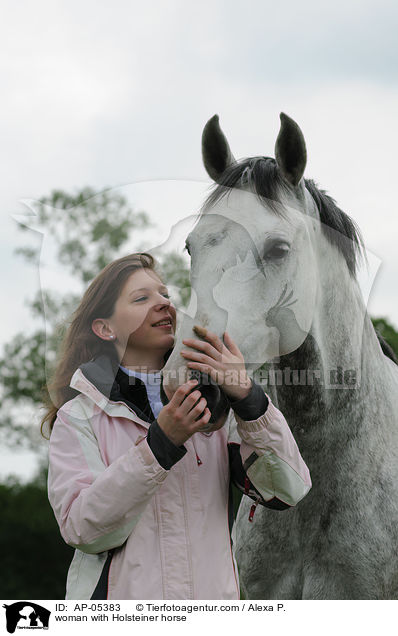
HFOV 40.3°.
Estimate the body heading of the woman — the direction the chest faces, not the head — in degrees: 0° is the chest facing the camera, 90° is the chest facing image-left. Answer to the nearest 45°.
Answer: approximately 315°

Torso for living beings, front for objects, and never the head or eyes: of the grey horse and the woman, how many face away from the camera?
0

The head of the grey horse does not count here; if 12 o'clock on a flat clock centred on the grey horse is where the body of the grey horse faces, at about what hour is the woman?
The woman is roughly at 12 o'clock from the grey horse.

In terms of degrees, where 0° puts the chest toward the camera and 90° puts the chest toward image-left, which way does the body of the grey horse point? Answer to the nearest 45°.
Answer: approximately 45°

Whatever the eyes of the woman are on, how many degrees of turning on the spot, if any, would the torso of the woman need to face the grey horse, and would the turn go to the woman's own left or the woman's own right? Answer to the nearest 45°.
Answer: approximately 90° to the woman's own left
